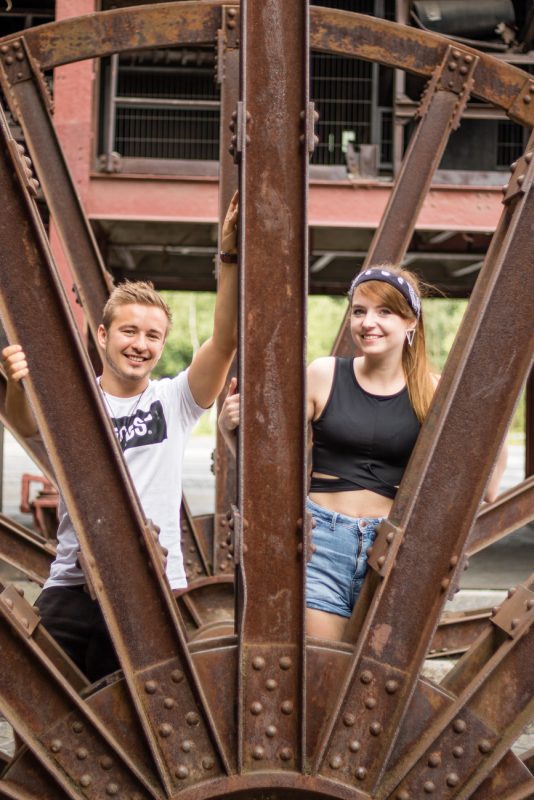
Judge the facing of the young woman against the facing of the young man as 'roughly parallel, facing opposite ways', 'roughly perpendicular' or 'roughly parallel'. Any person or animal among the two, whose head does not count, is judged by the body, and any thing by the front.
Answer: roughly parallel

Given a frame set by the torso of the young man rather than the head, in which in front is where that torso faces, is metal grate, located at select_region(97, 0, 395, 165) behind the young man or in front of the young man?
behind

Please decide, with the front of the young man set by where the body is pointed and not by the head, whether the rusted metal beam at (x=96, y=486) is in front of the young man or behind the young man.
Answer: in front

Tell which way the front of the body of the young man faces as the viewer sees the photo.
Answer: toward the camera

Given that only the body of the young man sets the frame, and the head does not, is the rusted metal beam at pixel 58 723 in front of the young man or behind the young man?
in front

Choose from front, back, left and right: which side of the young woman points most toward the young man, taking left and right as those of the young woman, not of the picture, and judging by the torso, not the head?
right

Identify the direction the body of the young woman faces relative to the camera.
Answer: toward the camera

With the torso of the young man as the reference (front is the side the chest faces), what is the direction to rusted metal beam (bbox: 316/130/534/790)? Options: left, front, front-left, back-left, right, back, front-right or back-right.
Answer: front-left

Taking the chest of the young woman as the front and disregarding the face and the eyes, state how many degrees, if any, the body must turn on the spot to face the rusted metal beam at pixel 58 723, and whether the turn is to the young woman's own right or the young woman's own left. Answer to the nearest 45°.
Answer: approximately 45° to the young woman's own right

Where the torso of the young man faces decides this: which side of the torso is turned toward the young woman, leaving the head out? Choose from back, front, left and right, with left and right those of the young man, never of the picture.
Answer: left
